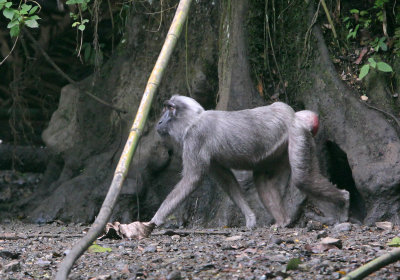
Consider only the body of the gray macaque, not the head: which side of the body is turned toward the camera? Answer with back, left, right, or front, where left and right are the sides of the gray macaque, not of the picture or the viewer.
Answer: left

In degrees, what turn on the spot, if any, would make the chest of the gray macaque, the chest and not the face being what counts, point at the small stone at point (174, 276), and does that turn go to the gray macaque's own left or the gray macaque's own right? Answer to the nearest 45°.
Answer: approximately 90° to the gray macaque's own left

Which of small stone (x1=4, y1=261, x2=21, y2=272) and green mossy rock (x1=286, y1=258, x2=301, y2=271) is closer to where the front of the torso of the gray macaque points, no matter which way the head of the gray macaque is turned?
the small stone

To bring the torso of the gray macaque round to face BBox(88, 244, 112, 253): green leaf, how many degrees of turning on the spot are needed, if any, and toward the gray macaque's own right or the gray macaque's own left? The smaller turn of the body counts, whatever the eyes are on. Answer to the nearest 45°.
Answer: approximately 45° to the gray macaque's own left

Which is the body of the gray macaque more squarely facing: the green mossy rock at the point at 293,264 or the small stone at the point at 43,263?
the small stone

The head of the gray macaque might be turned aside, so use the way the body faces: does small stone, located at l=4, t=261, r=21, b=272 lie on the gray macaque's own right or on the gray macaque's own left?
on the gray macaque's own left

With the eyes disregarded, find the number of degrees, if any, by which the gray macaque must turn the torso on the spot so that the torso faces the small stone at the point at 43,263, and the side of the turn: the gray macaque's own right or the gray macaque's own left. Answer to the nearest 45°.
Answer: approximately 45° to the gray macaque's own left

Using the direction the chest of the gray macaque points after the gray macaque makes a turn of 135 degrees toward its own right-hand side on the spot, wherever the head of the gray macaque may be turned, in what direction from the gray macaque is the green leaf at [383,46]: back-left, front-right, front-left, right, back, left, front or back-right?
front-right

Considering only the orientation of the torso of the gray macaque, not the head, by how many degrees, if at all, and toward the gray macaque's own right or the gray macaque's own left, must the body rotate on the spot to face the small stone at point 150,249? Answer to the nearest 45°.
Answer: approximately 90° to the gray macaque's own left

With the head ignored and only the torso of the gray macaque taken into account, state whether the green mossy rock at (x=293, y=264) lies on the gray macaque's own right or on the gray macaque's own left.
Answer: on the gray macaque's own left

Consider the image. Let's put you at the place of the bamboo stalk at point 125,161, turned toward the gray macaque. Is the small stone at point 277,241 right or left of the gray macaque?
right

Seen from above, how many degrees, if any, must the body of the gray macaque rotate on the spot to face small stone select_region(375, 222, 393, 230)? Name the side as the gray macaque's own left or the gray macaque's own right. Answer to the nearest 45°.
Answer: approximately 135° to the gray macaque's own left
